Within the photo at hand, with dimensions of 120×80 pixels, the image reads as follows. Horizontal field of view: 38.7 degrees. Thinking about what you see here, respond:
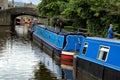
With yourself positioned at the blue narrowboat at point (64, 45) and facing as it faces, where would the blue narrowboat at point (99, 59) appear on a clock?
the blue narrowboat at point (99, 59) is roughly at 7 o'clock from the blue narrowboat at point (64, 45).

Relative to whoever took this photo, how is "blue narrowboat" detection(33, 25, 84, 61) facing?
facing away from the viewer and to the left of the viewer
